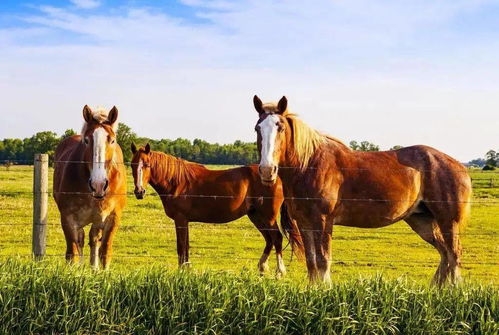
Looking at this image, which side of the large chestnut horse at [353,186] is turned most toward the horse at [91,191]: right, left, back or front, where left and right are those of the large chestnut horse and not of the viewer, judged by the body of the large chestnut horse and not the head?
front

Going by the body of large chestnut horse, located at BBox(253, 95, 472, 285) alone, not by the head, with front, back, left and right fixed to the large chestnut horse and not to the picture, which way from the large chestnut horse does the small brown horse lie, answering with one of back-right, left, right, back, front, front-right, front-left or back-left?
front-right

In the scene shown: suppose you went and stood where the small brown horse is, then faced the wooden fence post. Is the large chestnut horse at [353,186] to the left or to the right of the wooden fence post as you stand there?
left

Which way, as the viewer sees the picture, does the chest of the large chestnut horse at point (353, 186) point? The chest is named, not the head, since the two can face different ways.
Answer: to the viewer's left

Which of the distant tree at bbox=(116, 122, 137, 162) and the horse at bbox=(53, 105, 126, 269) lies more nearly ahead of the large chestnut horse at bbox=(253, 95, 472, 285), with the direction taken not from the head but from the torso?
the horse

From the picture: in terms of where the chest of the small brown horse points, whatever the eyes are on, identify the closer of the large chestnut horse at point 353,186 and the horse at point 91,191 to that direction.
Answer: the horse

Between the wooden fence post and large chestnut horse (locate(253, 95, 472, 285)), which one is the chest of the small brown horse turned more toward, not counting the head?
the wooden fence post

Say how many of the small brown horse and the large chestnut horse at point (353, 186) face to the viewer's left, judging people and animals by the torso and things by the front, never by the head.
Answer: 2

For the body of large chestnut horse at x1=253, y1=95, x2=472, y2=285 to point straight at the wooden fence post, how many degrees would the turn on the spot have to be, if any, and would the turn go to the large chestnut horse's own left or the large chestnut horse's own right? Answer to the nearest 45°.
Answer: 0° — it already faces it

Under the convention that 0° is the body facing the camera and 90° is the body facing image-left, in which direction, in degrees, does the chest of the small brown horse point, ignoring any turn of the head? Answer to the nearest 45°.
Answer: approximately 90°
